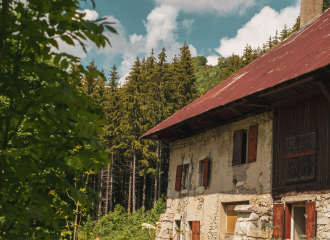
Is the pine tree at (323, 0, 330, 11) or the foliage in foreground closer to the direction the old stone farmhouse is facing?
the foliage in foreground

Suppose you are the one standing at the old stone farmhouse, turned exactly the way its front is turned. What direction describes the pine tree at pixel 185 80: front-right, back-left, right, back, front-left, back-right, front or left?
back-right

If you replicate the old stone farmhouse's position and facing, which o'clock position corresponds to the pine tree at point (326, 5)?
The pine tree is roughly at 5 o'clock from the old stone farmhouse.

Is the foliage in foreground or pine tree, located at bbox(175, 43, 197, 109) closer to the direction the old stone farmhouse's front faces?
the foliage in foreground

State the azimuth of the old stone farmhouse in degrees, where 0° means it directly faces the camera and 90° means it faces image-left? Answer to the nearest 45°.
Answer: approximately 45°

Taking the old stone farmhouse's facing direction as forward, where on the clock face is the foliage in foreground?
The foliage in foreground is roughly at 11 o'clock from the old stone farmhouse.
